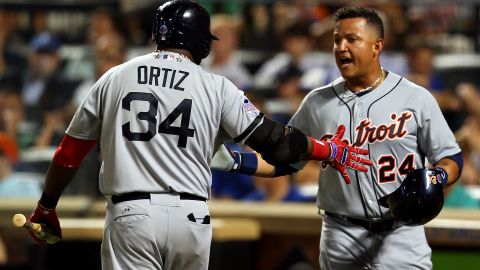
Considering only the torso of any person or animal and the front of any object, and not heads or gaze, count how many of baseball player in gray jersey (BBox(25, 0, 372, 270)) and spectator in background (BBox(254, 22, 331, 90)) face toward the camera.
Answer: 1

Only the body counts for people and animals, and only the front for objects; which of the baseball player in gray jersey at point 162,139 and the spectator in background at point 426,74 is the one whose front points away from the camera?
the baseball player in gray jersey

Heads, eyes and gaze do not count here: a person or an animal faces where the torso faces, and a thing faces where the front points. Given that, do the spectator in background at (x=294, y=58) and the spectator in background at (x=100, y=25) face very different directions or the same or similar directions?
same or similar directions

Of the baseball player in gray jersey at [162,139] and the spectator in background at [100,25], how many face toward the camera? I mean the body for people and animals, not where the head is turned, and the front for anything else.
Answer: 1

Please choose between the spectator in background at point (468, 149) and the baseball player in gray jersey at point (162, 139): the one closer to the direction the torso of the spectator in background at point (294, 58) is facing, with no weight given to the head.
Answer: the baseball player in gray jersey

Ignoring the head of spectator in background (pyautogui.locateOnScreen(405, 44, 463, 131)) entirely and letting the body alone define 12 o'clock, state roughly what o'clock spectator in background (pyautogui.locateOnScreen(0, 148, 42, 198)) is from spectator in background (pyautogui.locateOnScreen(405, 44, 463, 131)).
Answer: spectator in background (pyautogui.locateOnScreen(0, 148, 42, 198)) is roughly at 2 o'clock from spectator in background (pyautogui.locateOnScreen(405, 44, 463, 131)).

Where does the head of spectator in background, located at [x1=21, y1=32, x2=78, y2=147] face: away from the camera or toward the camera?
toward the camera

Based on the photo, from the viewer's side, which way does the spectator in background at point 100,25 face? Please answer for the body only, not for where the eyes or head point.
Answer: toward the camera

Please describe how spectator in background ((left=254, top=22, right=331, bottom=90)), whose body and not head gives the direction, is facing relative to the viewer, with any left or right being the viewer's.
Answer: facing the viewer

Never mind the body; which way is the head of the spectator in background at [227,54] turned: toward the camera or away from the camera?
toward the camera

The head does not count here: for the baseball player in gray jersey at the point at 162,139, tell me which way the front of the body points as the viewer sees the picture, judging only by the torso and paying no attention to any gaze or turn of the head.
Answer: away from the camera

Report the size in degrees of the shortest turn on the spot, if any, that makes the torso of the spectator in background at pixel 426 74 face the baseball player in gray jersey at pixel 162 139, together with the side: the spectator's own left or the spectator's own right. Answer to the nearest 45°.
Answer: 0° — they already face them

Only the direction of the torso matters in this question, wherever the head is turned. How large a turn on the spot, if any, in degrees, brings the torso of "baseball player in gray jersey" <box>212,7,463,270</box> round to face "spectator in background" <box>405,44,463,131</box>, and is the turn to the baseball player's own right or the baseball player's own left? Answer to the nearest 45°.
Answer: approximately 135° to the baseball player's own right

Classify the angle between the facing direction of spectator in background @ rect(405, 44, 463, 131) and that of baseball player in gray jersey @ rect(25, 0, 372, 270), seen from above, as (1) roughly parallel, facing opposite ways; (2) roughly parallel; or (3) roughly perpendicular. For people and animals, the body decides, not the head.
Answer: roughly parallel, facing opposite ways

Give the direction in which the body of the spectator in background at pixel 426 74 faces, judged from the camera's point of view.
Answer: toward the camera

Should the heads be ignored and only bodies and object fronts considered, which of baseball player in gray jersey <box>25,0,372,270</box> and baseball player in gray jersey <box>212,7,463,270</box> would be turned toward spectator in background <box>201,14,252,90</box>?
baseball player in gray jersey <box>25,0,372,270</box>

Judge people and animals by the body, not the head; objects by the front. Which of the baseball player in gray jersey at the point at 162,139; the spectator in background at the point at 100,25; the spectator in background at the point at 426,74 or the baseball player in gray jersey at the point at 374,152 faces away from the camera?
the baseball player in gray jersey at the point at 162,139
